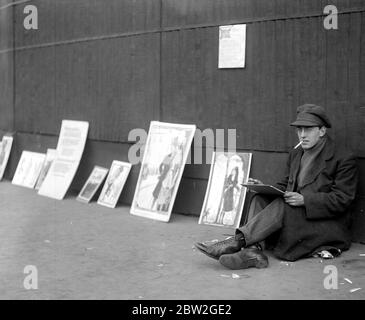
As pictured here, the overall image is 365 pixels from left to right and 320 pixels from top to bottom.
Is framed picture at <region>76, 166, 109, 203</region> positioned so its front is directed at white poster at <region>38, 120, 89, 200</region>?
no

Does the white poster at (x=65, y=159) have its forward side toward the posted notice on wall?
no

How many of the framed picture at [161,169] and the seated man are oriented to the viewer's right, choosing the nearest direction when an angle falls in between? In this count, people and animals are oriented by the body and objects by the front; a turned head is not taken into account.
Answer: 0

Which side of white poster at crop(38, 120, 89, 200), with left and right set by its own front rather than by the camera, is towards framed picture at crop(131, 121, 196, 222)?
left

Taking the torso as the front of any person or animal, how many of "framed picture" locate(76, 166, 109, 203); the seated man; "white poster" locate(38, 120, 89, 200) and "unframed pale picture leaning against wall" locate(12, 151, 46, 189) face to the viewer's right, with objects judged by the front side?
0

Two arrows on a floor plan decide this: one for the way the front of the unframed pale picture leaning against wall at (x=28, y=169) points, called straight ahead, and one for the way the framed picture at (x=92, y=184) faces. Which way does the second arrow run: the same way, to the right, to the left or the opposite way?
the same way

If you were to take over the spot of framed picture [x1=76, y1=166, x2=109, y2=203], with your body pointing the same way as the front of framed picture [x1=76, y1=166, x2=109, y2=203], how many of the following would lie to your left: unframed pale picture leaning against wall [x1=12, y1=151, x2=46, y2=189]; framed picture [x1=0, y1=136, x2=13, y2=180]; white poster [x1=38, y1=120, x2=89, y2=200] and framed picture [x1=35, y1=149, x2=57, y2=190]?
0

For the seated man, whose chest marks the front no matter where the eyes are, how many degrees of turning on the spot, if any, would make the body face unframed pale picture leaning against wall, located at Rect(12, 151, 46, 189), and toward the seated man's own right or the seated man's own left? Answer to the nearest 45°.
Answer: approximately 90° to the seated man's own right

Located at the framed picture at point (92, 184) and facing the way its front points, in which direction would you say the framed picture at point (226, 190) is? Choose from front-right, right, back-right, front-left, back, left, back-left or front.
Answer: left

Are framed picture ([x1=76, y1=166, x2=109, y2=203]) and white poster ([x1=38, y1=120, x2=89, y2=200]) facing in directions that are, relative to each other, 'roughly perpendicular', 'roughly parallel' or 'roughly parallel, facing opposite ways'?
roughly parallel

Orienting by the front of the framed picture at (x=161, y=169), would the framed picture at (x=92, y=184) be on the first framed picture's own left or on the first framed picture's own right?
on the first framed picture's own right

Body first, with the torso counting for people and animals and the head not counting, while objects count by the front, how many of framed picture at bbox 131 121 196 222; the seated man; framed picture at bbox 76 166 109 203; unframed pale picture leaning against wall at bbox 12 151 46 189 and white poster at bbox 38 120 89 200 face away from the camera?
0

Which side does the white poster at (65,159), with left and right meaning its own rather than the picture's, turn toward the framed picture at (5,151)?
right

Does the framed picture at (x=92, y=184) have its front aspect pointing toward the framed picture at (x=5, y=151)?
no

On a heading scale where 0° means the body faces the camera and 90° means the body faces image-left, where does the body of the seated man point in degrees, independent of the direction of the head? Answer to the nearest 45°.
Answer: approximately 45°

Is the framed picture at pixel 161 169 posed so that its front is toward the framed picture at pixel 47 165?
no

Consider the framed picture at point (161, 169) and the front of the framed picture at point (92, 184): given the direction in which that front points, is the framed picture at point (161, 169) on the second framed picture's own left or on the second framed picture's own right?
on the second framed picture's own left

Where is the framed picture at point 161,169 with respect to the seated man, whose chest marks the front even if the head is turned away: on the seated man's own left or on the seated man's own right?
on the seated man's own right
